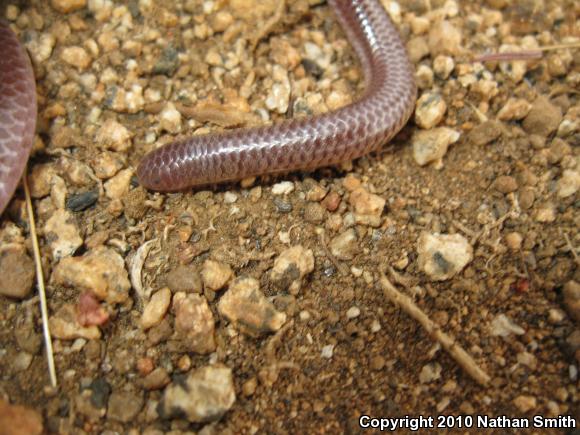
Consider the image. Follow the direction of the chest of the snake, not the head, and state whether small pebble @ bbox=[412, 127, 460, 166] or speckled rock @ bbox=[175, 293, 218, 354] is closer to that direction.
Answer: the speckled rock

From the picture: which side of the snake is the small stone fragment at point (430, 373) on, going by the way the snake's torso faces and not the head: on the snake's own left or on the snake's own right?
on the snake's own left

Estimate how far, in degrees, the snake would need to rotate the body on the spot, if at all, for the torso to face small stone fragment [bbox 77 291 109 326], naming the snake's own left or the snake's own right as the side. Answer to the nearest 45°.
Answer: approximately 45° to the snake's own left

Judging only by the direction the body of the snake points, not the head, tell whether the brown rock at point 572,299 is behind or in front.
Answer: behind

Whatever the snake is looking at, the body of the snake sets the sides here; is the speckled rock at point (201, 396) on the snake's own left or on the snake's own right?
on the snake's own left

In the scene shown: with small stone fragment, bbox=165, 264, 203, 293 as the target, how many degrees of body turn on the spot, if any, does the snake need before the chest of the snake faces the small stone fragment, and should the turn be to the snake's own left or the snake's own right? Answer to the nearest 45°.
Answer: approximately 90° to the snake's own left

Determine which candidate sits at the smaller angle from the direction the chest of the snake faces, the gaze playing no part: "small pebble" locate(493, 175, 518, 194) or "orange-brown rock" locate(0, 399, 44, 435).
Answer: the orange-brown rock

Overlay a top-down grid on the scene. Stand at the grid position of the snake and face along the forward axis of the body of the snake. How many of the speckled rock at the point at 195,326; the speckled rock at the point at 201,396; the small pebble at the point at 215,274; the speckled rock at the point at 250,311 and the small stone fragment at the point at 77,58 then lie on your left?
4

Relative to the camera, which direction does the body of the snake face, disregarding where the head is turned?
to the viewer's left

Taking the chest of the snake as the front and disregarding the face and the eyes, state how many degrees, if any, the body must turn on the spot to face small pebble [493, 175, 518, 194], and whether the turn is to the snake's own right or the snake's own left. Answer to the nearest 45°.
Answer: approximately 180°

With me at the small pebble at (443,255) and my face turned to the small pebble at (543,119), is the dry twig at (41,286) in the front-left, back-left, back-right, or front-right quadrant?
back-left

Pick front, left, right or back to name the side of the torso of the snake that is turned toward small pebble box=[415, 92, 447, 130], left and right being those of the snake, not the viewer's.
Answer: back

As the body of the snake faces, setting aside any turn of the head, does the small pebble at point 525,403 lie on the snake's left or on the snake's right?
on the snake's left

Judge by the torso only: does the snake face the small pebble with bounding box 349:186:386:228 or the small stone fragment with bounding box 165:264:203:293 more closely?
the small stone fragment
